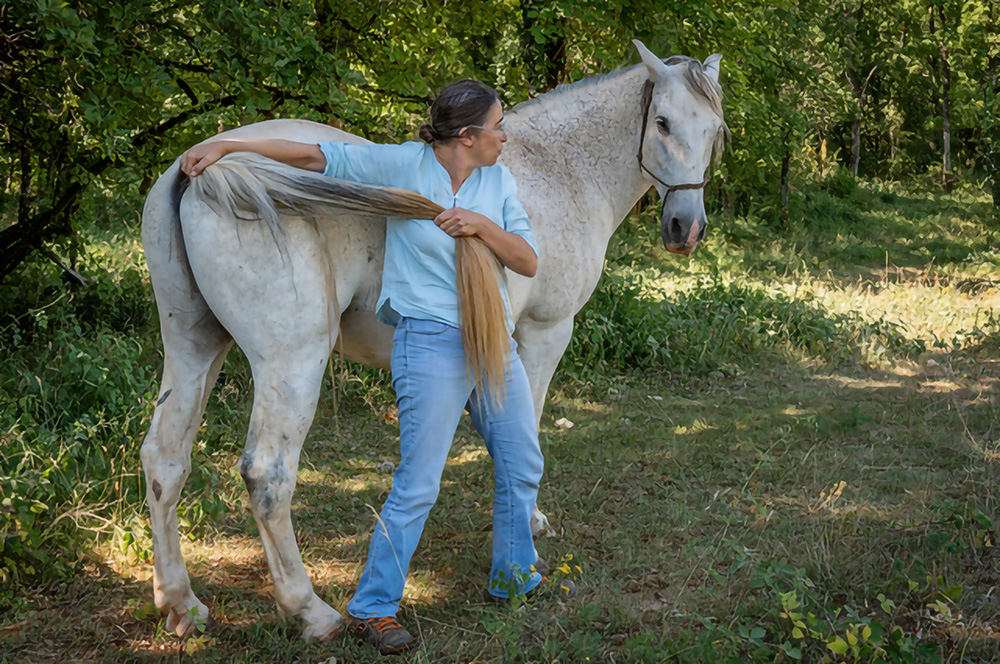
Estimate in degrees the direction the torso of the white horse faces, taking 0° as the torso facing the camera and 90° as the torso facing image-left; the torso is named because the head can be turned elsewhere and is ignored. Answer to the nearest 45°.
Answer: approximately 225°

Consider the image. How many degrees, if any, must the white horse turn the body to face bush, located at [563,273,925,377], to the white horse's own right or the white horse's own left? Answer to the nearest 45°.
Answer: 0° — it already faces it

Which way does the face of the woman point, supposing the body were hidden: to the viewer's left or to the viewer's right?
to the viewer's right
